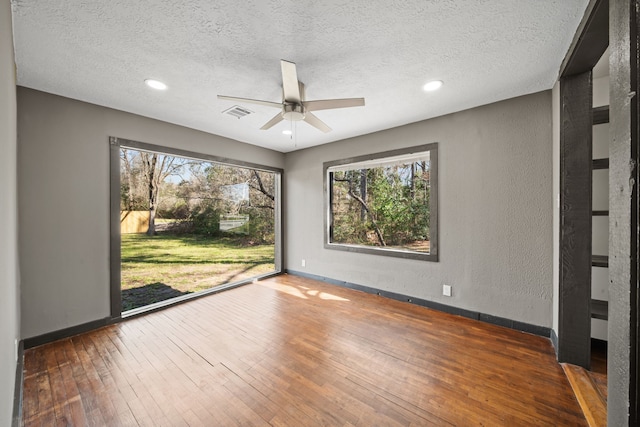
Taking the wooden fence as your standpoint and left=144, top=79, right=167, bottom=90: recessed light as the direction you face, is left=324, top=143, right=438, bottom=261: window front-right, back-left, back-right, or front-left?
front-left

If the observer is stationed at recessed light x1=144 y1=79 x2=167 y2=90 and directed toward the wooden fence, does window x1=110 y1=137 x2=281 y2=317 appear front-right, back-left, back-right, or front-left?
front-right

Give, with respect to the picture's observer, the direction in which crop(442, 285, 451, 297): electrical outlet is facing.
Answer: facing the viewer and to the left of the viewer

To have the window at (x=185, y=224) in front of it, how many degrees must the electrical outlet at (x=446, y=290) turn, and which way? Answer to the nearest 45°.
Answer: approximately 45° to its right

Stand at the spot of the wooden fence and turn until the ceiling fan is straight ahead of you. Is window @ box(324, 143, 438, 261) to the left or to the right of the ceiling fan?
left

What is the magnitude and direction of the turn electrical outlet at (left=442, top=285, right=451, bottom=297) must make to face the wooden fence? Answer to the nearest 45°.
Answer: approximately 45° to its right

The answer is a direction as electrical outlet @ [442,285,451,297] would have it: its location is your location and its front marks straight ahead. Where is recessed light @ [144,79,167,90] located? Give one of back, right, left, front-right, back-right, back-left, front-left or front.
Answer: front

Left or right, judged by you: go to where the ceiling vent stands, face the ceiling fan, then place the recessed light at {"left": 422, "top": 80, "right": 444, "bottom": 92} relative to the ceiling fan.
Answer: left

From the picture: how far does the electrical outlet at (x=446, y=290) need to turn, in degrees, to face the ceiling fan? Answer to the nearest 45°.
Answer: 0° — it already faces it

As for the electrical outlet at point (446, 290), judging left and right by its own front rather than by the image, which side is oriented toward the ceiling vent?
front

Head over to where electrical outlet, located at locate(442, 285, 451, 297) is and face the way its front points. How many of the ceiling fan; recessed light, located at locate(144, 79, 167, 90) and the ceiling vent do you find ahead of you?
3

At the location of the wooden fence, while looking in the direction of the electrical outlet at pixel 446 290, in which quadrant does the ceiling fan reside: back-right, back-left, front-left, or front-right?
front-right
